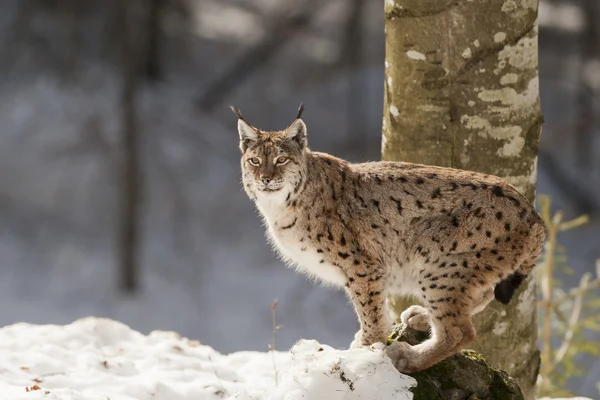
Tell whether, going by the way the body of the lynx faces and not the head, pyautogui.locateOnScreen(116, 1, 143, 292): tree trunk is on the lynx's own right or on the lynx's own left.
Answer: on the lynx's own right

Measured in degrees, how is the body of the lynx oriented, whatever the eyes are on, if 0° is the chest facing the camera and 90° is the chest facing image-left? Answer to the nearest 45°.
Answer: approximately 90°
